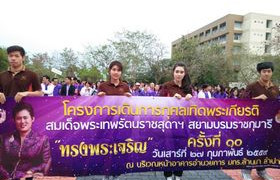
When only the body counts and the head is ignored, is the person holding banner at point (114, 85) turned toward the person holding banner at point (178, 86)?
no

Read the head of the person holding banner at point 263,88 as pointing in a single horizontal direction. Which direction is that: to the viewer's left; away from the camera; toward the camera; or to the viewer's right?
toward the camera

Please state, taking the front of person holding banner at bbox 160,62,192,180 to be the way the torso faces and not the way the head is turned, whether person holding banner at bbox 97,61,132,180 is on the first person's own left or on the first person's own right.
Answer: on the first person's own right

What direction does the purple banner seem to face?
toward the camera

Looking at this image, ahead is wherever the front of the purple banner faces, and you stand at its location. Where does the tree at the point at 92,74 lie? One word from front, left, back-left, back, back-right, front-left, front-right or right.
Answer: back

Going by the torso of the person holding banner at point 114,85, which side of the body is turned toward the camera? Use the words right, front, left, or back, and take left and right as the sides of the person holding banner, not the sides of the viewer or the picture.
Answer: front

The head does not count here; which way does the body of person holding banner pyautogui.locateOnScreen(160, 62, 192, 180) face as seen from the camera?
toward the camera

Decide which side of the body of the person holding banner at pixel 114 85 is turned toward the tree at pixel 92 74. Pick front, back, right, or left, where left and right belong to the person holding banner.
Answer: back

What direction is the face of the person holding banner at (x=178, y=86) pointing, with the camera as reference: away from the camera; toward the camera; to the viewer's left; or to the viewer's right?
toward the camera

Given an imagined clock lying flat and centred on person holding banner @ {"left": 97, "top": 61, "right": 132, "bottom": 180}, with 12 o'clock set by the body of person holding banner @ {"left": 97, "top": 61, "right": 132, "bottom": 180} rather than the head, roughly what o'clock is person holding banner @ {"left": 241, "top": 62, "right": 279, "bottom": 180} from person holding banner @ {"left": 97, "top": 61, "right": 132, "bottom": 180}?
person holding banner @ {"left": 241, "top": 62, "right": 279, "bottom": 180} is roughly at 9 o'clock from person holding banner @ {"left": 97, "top": 61, "right": 132, "bottom": 180}.

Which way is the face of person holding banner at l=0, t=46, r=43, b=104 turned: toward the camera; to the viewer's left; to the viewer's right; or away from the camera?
toward the camera

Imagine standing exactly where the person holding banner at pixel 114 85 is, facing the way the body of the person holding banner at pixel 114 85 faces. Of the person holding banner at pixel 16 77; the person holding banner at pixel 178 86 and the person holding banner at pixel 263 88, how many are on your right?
1

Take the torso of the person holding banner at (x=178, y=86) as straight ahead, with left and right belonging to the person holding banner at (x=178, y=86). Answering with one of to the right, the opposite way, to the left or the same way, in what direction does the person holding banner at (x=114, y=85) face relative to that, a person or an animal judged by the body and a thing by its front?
the same way

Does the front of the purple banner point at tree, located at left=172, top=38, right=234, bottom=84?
no

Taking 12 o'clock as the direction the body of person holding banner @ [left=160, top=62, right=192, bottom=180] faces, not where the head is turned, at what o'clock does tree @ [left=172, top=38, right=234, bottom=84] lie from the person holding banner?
The tree is roughly at 6 o'clock from the person holding banner.
